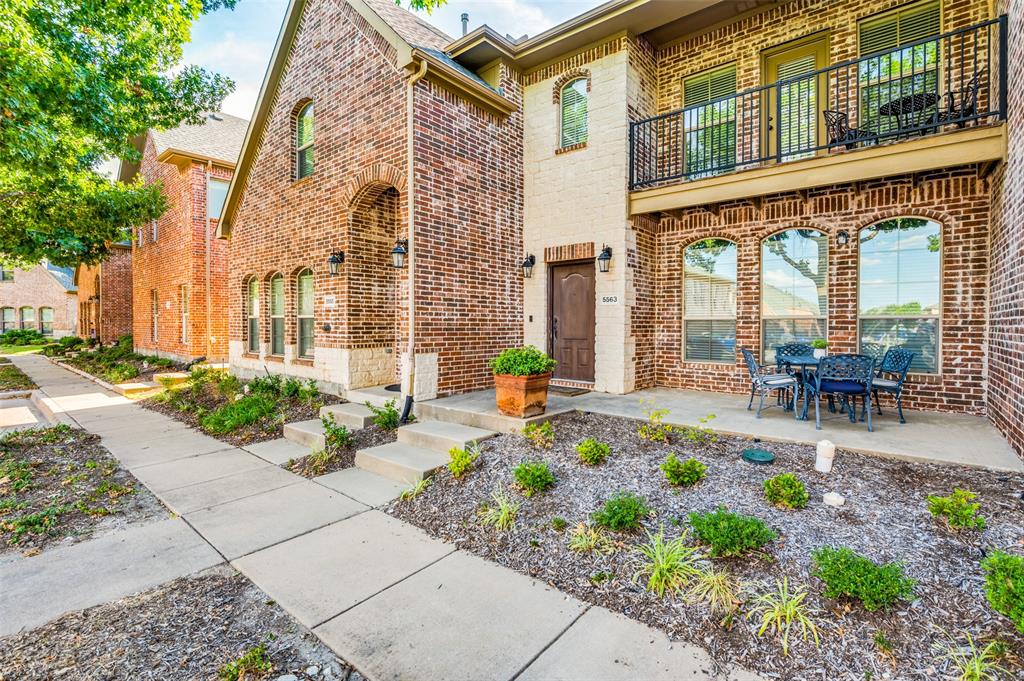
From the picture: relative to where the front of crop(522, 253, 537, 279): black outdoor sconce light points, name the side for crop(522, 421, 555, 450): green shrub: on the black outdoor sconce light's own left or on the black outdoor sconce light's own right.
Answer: on the black outdoor sconce light's own left

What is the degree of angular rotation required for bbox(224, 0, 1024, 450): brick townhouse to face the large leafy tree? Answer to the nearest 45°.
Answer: approximately 45° to its right

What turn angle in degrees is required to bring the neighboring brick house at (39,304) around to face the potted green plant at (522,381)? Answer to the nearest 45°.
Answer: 0° — it already faces it

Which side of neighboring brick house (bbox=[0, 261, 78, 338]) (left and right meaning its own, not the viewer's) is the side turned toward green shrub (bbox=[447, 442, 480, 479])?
front

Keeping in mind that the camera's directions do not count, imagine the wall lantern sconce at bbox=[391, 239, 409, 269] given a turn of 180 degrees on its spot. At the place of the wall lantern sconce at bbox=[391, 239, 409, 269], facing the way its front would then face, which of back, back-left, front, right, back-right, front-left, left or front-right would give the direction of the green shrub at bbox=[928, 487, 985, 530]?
right

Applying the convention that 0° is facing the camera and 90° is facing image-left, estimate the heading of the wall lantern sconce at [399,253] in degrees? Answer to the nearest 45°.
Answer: approximately 45°

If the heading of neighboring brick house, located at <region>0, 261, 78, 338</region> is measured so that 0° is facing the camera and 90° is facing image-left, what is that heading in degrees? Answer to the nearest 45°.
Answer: approximately 0°

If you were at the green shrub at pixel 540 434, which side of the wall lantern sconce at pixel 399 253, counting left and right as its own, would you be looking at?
left

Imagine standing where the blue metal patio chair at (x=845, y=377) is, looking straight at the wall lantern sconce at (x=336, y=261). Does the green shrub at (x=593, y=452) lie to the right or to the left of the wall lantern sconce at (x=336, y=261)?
left
